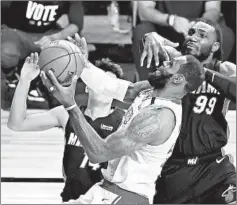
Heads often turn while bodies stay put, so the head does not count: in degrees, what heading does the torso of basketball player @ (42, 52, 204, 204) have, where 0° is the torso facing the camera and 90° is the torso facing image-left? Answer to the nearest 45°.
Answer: approximately 90°

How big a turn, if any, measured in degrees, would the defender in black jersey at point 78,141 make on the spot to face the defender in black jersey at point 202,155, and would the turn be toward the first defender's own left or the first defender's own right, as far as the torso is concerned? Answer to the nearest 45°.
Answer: approximately 90° to the first defender's own left

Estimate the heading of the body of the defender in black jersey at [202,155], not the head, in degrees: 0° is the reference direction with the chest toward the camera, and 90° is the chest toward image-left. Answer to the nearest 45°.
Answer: approximately 45°

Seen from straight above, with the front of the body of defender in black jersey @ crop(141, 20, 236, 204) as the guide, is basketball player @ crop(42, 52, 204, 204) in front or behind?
in front

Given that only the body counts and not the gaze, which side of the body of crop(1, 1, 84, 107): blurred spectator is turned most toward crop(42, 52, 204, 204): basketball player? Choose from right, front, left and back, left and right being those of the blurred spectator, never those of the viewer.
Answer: front

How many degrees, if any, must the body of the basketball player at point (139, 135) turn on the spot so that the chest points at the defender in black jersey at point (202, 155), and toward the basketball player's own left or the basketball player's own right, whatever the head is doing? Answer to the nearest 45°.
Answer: approximately 135° to the basketball player's own right

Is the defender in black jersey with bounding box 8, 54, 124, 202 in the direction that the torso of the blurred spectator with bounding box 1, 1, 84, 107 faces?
yes

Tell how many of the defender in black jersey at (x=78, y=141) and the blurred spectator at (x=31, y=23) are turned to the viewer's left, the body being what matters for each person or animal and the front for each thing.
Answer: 0

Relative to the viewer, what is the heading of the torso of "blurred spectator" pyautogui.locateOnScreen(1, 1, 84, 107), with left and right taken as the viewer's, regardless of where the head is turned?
facing the viewer

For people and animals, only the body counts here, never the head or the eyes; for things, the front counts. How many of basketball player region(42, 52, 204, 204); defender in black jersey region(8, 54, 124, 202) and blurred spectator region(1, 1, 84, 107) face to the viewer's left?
1

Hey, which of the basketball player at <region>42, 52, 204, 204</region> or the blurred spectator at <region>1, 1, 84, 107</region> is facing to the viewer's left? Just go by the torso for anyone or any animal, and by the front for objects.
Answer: the basketball player

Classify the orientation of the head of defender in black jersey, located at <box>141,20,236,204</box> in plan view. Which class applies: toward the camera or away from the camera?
toward the camera

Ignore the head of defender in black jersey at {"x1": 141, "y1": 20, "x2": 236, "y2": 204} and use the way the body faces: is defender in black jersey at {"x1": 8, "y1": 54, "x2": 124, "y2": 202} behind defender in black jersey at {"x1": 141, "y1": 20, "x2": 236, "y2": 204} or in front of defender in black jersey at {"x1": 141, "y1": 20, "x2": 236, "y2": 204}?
in front

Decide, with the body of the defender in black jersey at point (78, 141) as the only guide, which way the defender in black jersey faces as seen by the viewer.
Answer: toward the camera

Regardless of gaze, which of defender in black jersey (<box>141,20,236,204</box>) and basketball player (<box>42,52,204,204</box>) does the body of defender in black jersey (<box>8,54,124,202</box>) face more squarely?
the basketball player

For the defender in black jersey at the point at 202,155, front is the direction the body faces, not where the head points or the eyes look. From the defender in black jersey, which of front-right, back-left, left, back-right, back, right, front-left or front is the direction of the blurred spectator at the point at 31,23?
right
